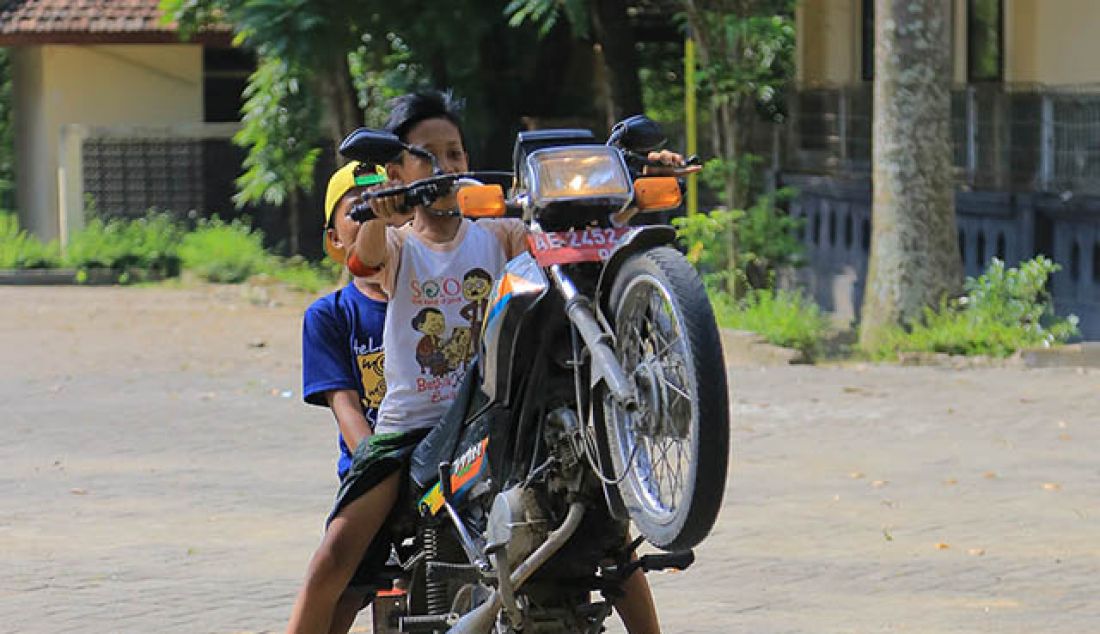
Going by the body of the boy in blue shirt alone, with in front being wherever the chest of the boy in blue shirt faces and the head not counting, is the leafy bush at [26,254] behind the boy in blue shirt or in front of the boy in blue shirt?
behind

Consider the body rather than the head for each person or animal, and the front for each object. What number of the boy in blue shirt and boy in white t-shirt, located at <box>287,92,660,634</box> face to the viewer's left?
0

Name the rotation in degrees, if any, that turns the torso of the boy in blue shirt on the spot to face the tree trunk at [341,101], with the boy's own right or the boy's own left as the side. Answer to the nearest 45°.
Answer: approximately 135° to the boy's own left

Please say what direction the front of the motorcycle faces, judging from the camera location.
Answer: facing the viewer and to the right of the viewer

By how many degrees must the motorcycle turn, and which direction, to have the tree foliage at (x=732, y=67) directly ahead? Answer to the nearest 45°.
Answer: approximately 135° to its left

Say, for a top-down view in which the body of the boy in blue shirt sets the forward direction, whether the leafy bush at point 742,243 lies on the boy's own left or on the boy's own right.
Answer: on the boy's own left

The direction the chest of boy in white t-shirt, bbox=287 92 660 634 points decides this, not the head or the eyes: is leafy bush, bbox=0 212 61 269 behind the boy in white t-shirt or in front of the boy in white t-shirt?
behind

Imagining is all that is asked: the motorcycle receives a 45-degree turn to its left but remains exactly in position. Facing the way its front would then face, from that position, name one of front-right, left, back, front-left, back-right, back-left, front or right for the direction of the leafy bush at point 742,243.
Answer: left

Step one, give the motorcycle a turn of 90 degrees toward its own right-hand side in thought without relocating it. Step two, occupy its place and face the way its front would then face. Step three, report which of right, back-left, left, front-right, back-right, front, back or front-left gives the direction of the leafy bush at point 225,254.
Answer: back-right

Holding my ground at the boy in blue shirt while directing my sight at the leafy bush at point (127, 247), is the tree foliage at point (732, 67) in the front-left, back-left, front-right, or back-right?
front-right

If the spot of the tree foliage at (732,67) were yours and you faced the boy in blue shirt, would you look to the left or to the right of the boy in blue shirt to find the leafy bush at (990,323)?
left

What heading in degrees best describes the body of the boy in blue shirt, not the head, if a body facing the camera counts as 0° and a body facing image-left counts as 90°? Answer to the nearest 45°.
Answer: approximately 315°

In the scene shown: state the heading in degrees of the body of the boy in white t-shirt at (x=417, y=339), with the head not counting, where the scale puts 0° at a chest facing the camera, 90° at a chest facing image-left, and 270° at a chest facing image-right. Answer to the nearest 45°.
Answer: approximately 315°

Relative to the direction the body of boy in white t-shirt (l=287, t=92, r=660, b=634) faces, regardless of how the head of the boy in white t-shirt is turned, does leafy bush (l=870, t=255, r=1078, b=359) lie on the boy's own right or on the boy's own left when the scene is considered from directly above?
on the boy's own left
